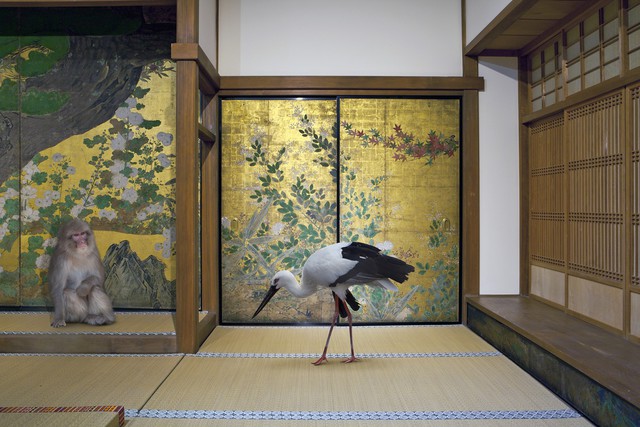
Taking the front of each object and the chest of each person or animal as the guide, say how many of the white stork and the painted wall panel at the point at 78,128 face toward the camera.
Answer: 1

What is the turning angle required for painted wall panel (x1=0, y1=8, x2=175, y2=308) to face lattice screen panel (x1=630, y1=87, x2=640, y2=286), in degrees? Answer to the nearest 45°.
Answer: approximately 45° to its left

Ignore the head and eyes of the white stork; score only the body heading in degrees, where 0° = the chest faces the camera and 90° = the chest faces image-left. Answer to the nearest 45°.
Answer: approximately 90°

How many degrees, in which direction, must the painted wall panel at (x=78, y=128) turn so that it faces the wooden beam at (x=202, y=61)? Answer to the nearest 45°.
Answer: approximately 45° to its left

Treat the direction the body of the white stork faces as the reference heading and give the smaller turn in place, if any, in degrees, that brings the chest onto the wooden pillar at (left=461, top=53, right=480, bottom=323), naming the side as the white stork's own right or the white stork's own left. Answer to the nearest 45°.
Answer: approximately 135° to the white stork's own right

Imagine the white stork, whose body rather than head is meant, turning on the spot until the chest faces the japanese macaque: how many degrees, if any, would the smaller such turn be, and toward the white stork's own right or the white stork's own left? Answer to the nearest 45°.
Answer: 0° — it already faces it

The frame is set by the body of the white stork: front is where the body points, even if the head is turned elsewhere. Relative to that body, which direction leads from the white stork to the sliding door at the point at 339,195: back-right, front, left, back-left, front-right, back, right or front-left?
right

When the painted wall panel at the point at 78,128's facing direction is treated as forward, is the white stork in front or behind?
in front
